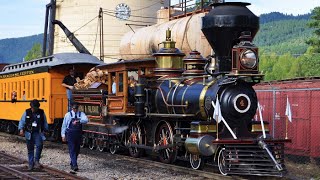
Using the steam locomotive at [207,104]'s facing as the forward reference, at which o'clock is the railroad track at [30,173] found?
The railroad track is roughly at 4 o'clock from the steam locomotive.

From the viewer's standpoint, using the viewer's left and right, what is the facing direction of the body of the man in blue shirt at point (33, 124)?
facing the viewer

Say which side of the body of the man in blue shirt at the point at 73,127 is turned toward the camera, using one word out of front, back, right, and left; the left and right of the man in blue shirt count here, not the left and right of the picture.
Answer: front

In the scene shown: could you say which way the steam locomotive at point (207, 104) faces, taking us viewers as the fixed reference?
facing the viewer and to the right of the viewer

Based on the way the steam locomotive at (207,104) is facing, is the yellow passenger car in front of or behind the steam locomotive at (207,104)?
behind

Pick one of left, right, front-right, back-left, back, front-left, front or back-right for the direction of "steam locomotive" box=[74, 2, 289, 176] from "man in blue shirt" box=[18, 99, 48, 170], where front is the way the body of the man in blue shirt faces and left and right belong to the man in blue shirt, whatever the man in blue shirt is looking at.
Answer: left

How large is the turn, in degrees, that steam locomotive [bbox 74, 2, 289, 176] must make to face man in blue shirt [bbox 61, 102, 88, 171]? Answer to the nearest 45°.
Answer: approximately 135° to its right

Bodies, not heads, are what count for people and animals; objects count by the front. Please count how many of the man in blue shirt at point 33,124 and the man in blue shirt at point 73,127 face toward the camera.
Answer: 2

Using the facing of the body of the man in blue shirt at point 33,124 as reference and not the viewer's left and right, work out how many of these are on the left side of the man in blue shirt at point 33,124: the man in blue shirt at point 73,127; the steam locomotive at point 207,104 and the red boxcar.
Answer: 3

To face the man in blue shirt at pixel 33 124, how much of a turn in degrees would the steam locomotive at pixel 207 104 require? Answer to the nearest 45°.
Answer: approximately 135° to its right

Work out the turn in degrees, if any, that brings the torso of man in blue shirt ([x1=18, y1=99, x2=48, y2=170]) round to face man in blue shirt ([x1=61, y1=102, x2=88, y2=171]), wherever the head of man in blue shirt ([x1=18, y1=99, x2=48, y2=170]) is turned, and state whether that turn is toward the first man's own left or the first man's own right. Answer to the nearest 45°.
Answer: approximately 90° to the first man's own left
